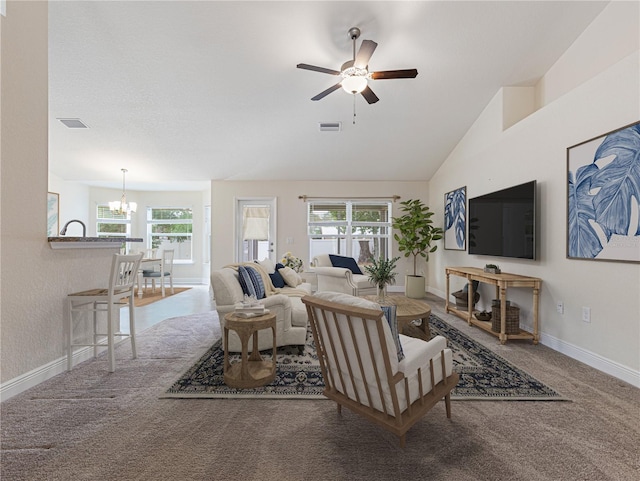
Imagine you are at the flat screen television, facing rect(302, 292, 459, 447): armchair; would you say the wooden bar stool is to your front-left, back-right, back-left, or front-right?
front-right

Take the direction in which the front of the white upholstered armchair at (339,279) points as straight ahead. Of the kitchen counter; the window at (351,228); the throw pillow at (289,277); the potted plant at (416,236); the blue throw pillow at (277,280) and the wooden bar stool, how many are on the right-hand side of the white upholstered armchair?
4

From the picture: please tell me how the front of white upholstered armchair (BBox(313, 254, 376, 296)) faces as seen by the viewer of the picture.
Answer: facing the viewer and to the right of the viewer

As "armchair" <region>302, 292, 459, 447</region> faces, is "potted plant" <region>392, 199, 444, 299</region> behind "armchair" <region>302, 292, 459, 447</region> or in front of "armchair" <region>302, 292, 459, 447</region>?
in front

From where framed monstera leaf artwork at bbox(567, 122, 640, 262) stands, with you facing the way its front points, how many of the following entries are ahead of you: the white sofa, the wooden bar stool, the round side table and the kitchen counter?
4

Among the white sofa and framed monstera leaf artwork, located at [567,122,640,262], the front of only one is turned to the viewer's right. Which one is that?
the white sofa

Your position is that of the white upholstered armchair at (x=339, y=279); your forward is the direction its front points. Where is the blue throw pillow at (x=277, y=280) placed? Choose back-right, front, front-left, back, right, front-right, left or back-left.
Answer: right

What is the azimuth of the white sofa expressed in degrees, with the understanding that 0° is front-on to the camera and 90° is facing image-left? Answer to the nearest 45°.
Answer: approximately 270°

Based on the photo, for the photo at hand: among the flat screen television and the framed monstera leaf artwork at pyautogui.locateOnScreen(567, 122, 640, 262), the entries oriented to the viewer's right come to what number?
0

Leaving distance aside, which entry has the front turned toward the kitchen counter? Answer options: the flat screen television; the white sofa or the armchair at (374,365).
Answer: the flat screen television

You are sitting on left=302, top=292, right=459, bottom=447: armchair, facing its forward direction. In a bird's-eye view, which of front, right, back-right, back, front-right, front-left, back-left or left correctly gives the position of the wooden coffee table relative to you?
front-left

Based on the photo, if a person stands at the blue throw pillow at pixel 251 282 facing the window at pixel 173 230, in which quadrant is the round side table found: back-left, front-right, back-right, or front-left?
back-left

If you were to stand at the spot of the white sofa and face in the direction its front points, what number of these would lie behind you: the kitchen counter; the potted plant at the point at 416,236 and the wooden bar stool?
2

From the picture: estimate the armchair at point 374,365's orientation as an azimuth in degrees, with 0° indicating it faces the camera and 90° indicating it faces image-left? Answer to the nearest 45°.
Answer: approximately 225°

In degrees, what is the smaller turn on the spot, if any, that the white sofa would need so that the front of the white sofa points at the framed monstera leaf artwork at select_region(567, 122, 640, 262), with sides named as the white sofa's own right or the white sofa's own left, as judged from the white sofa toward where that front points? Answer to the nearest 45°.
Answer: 0° — it already faces it

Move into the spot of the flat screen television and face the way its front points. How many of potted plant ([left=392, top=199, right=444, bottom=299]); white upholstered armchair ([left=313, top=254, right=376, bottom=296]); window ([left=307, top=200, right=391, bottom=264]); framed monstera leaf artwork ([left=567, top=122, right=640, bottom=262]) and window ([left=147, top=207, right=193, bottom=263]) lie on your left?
1

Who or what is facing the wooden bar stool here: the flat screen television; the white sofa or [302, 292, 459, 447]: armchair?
the flat screen television

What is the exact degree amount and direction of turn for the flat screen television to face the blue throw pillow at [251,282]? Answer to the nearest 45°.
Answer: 0° — it already faces it

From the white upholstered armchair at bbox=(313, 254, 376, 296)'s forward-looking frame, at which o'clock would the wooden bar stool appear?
The wooden bar stool is roughly at 3 o'clock from the white upholstered armchair.

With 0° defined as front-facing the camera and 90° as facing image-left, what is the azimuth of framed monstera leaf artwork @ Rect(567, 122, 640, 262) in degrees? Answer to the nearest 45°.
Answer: approximately 45°

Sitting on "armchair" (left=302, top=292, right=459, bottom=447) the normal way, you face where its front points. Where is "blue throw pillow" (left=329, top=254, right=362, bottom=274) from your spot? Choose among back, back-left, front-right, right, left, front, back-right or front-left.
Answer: front-left

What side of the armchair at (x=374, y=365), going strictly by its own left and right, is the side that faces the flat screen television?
front
